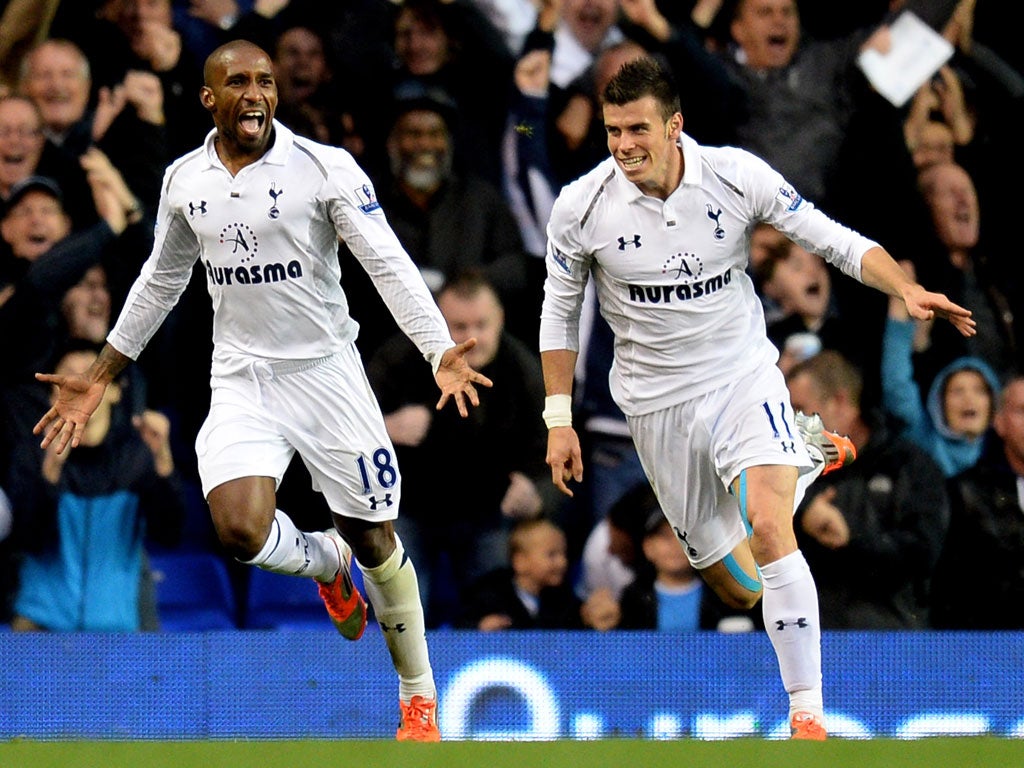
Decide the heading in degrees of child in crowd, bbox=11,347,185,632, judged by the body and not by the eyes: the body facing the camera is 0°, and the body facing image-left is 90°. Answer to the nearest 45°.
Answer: approximately 0°

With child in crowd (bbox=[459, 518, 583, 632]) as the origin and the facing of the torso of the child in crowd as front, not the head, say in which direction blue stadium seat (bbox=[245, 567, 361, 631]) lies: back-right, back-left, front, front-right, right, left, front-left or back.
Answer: back-right

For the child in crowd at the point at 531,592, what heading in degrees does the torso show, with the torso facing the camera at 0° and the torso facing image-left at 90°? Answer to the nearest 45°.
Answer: approximately 315°

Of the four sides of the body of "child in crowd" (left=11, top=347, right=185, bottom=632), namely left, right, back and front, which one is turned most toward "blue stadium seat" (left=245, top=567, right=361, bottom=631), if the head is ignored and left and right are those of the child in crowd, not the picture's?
left

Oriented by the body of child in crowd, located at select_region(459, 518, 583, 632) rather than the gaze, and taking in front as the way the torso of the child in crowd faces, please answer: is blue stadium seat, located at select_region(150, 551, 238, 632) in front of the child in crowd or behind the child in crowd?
behind
